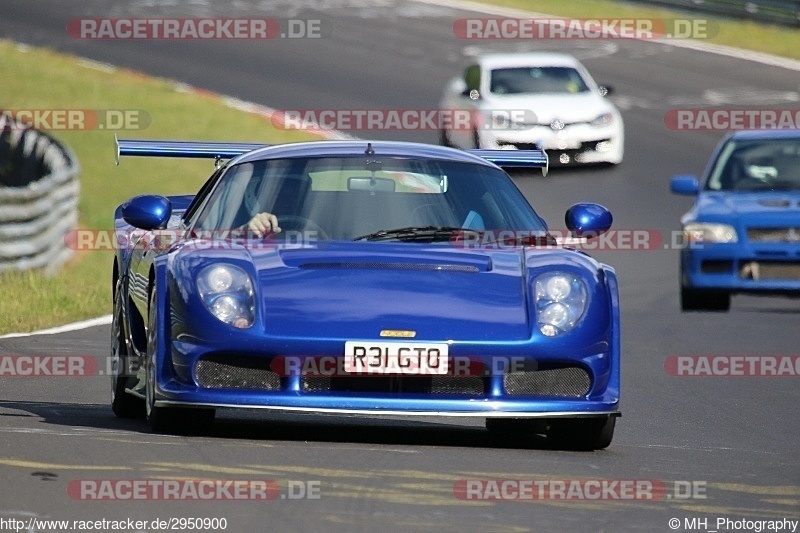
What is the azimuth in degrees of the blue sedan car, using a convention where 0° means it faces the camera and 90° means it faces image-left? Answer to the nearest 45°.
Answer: approximately 0°

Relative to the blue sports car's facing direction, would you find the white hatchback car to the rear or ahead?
to the rear

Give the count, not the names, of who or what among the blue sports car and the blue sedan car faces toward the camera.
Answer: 2

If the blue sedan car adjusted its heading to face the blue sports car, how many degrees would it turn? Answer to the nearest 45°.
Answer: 0° — it already faces it

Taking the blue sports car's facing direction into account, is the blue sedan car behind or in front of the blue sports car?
behind

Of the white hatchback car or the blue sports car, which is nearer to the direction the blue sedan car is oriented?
the blue sports car
